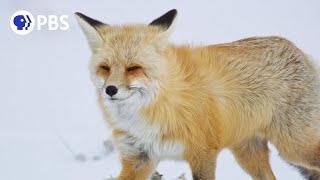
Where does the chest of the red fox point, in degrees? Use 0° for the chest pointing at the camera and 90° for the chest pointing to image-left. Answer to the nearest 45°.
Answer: approximately 45°
